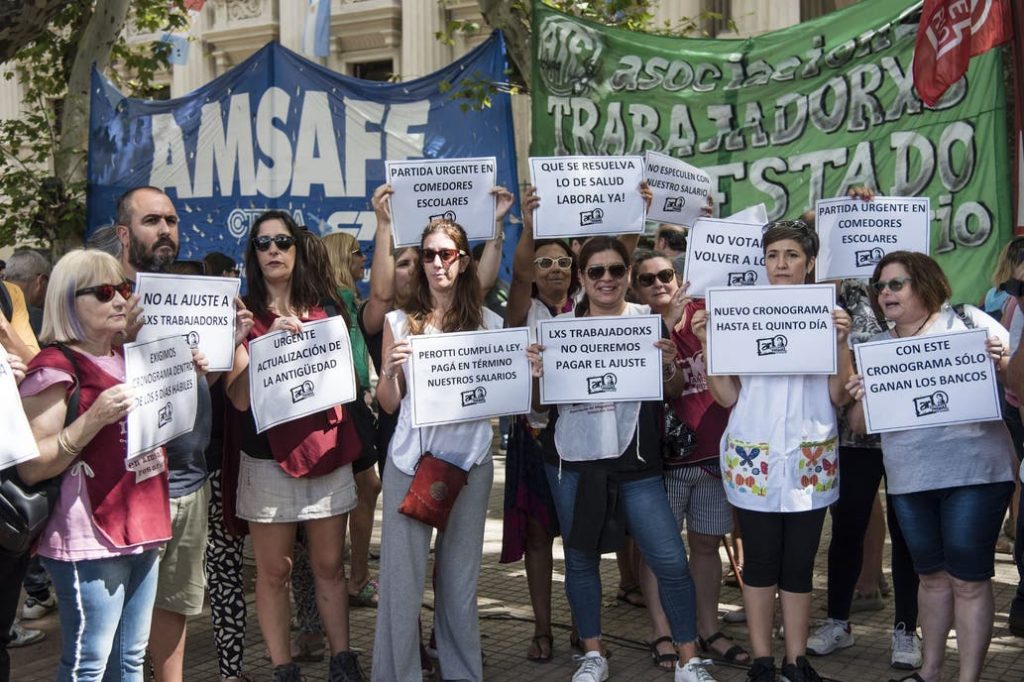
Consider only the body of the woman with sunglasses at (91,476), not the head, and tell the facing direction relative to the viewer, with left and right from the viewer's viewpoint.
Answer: facing the viewer and to the right of the viewer

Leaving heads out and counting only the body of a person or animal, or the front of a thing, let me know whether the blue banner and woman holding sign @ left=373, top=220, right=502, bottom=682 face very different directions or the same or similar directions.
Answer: same or similar directions

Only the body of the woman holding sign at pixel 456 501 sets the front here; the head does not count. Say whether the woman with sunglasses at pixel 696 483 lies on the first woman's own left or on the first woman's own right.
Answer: on the first woman's own left

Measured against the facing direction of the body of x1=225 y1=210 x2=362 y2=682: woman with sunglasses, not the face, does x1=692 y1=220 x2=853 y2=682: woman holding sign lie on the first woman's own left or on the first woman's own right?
on the first woman's own left

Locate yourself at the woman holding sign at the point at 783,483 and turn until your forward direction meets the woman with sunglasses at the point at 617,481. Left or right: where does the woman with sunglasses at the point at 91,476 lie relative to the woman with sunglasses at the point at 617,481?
left

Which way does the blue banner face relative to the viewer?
toward the camera

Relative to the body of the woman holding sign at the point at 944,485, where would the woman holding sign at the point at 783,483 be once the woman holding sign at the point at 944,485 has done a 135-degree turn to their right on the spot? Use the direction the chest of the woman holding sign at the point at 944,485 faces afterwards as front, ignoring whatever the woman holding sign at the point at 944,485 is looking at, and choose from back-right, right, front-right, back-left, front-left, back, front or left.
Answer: left

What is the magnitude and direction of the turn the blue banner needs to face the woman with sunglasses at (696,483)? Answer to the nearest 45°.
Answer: approximately 45° to its left

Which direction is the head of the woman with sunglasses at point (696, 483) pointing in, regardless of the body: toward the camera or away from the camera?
toward the camera

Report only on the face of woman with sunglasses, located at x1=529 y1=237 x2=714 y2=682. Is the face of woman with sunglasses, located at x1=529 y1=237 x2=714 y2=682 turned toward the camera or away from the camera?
toward the camera

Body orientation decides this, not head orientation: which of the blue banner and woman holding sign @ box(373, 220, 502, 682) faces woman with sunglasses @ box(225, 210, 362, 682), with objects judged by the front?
the blue banner

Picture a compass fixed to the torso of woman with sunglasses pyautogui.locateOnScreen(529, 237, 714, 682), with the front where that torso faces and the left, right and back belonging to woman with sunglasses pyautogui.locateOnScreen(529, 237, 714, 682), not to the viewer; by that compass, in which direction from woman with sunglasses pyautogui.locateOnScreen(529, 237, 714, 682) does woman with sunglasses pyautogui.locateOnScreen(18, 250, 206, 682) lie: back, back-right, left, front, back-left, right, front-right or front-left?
front-right

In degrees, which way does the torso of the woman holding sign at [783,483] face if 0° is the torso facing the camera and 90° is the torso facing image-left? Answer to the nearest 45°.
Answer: approximately 0°

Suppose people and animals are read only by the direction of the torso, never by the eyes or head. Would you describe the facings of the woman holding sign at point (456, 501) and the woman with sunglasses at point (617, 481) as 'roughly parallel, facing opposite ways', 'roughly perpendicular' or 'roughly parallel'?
roughly parallel
